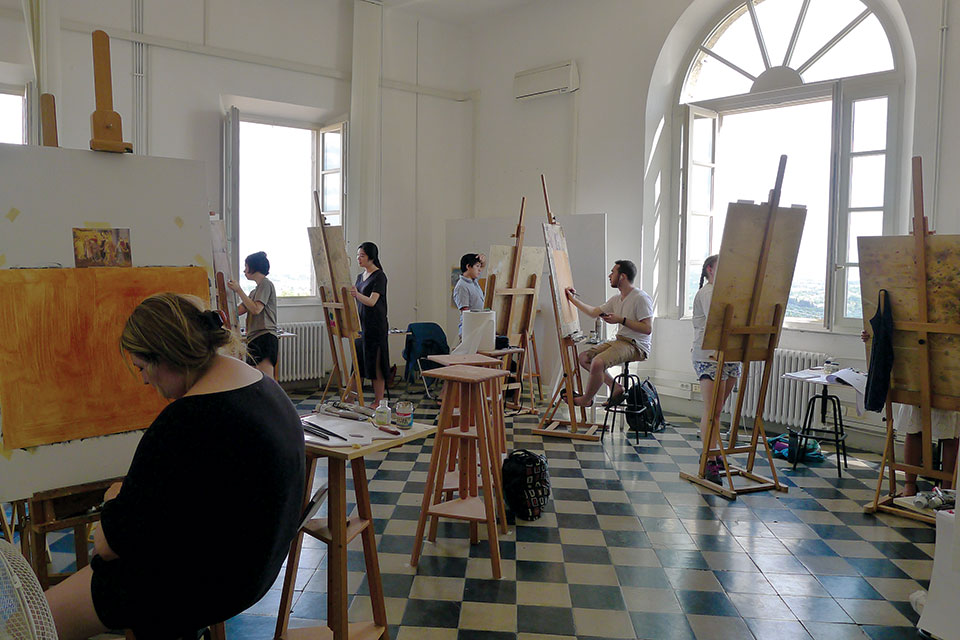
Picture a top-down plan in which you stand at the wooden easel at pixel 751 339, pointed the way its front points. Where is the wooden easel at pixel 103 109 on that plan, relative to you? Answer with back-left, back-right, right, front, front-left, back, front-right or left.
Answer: left

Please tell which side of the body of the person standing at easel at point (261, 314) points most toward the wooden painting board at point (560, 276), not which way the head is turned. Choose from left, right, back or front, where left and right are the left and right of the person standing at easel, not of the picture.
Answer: back

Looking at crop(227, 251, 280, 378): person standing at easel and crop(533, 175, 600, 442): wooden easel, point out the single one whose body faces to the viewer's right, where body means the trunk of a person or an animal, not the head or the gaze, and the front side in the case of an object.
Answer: the wooden easel

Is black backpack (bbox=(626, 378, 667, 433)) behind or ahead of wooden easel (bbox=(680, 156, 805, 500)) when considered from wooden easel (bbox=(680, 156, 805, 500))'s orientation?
ahead

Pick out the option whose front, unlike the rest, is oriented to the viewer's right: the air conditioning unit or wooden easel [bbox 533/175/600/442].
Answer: the wooden easel

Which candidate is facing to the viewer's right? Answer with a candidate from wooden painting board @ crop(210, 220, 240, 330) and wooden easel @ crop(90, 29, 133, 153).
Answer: the wooden painting board

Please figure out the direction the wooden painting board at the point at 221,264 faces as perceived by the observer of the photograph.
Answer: facing to the right of the viewer

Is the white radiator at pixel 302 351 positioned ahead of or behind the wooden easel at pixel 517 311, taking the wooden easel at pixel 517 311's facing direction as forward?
ahead

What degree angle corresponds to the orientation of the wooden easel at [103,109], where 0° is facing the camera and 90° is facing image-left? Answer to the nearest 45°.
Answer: approximately 0°

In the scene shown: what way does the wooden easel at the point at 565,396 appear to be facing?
to the viewer's right

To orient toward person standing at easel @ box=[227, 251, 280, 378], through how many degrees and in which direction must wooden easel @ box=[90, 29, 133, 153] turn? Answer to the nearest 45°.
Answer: approximately 180°

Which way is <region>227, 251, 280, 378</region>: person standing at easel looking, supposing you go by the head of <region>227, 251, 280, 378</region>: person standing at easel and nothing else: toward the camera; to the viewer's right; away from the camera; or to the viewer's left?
to the viewer's left

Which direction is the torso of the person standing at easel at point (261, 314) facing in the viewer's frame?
to the viewer's left

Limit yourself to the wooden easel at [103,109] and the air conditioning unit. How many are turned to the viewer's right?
0

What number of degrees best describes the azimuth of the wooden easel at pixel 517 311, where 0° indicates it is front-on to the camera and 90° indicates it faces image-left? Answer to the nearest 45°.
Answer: approximately 135°

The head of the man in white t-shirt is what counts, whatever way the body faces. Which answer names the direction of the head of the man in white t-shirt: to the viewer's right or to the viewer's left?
to the viewer's left
